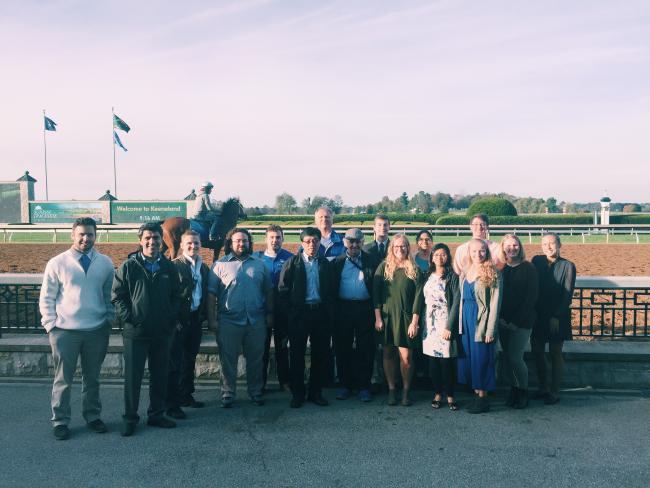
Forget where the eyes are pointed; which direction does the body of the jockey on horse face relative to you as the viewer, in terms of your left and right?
facing to the right of the viewer

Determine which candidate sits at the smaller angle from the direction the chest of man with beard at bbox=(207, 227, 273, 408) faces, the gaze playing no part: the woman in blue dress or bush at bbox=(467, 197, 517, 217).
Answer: the woman in blue dress

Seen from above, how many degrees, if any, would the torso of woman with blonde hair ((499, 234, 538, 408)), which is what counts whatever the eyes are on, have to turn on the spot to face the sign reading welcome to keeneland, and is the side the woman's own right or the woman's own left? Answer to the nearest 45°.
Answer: approximately 90° to the woman's own right

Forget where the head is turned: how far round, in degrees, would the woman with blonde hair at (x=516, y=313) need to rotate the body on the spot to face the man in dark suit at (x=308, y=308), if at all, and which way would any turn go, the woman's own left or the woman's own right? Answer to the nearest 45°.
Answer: approximately 45° to the woman's own right

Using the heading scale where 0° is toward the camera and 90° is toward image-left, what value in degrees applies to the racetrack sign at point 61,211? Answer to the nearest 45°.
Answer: approximately 0°

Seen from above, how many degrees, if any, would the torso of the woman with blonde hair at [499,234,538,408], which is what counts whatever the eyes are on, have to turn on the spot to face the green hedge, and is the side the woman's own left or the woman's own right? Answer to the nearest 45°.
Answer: approximately 135° to the woman's own right

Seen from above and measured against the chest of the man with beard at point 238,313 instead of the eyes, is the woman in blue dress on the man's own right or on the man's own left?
on the man's own left

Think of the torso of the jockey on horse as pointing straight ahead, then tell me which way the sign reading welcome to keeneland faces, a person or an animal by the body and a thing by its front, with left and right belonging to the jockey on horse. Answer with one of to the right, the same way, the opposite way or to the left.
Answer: to the right

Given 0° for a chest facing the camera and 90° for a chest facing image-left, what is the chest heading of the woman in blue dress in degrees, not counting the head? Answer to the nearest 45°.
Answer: approximately 45°

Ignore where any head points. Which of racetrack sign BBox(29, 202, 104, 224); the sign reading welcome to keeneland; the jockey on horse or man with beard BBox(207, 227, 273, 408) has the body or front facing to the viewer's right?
the jockey on horse

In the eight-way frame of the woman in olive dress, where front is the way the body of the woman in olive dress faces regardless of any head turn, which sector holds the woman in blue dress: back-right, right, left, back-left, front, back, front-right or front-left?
left

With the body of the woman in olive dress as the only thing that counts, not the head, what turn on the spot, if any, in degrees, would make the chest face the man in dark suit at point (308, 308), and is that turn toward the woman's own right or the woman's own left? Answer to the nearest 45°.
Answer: approximately 90° to the woman's own right
